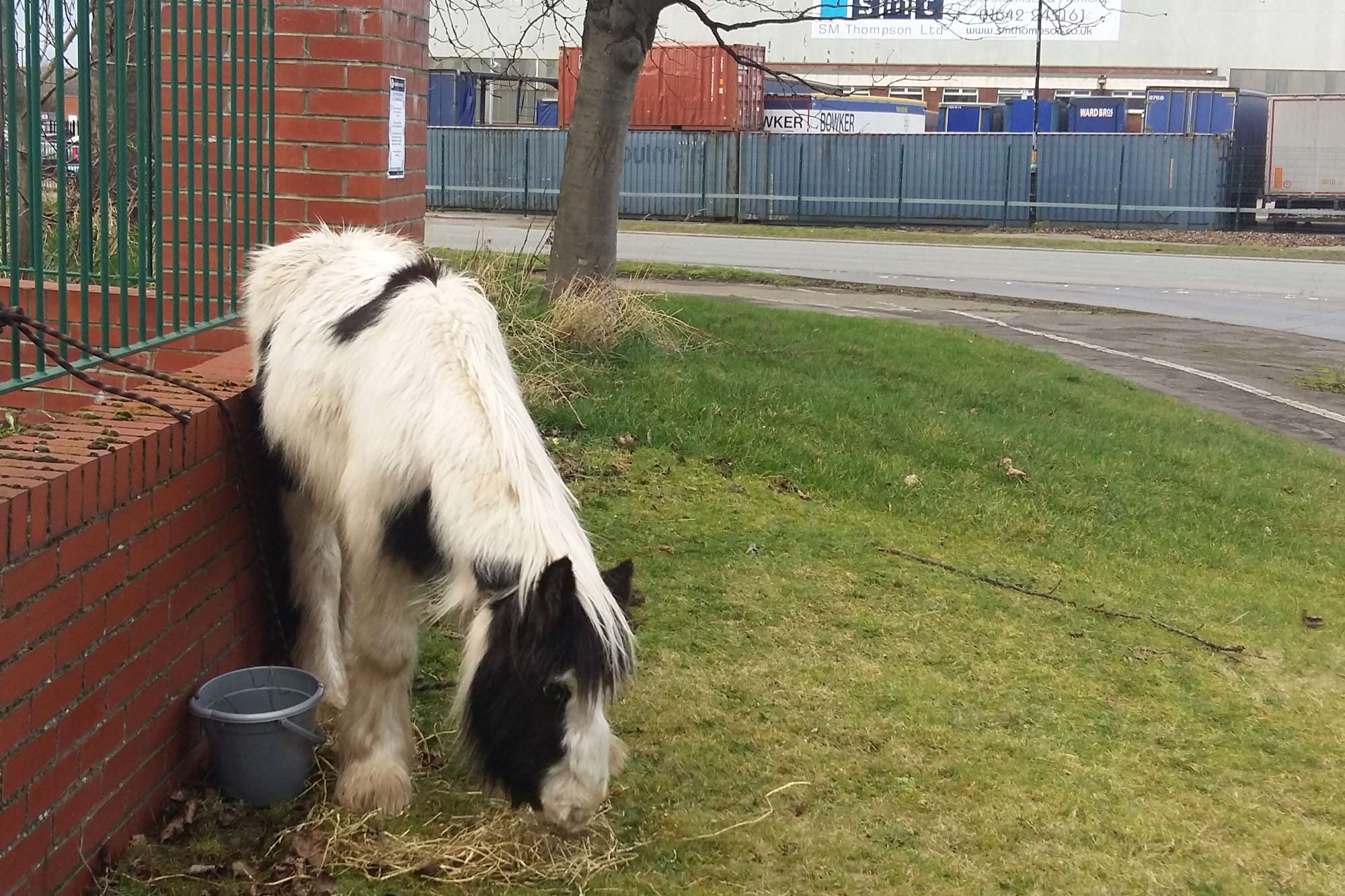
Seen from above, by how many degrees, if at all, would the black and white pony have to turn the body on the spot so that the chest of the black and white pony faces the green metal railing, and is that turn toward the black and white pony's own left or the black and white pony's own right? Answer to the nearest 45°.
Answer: approximately 180°

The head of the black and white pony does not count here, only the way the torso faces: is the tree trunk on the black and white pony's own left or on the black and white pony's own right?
on the black and white pony's own left

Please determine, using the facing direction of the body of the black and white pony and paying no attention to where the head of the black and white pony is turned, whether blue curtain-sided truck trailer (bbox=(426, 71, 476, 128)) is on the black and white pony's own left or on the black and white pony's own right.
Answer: on the black and white pony's own left

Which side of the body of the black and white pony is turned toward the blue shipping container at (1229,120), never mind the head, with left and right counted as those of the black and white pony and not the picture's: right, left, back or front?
left

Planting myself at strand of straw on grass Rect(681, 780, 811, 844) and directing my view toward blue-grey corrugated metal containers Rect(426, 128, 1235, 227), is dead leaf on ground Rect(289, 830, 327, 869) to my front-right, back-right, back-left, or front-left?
back-left

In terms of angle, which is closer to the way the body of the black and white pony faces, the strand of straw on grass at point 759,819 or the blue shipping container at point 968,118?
the strand of straw on grass

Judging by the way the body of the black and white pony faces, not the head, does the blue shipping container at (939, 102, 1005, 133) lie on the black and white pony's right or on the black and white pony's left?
on the black and white pony's left

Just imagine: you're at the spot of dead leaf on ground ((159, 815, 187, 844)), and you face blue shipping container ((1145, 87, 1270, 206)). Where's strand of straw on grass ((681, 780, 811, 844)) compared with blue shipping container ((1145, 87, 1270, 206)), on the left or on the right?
right

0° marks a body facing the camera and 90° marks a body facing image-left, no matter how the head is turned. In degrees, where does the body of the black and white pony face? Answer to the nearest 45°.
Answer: approximately 315°

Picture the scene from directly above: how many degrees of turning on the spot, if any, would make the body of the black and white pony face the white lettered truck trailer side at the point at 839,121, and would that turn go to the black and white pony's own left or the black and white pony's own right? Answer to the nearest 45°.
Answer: approximately 135° to the black and white pony's own left

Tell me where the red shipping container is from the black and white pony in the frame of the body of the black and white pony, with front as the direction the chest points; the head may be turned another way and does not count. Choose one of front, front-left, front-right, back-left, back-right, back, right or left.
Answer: back-left

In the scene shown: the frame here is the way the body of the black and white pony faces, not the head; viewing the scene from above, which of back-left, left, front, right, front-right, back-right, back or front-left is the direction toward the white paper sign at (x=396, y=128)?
back-left

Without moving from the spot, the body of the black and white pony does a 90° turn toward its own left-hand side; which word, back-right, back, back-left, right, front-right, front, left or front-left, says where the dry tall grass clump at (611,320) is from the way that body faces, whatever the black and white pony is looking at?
front-left
